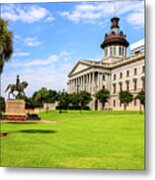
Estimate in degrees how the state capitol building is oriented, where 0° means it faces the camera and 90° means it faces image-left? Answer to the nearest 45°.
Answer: approximately 45°

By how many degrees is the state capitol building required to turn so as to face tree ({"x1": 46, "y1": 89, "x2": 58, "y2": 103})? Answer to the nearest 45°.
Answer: approximately 45° to its right

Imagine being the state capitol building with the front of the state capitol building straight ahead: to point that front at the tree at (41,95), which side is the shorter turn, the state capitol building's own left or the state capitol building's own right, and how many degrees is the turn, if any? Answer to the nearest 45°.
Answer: approximately 45° to the state capitol building's own right
